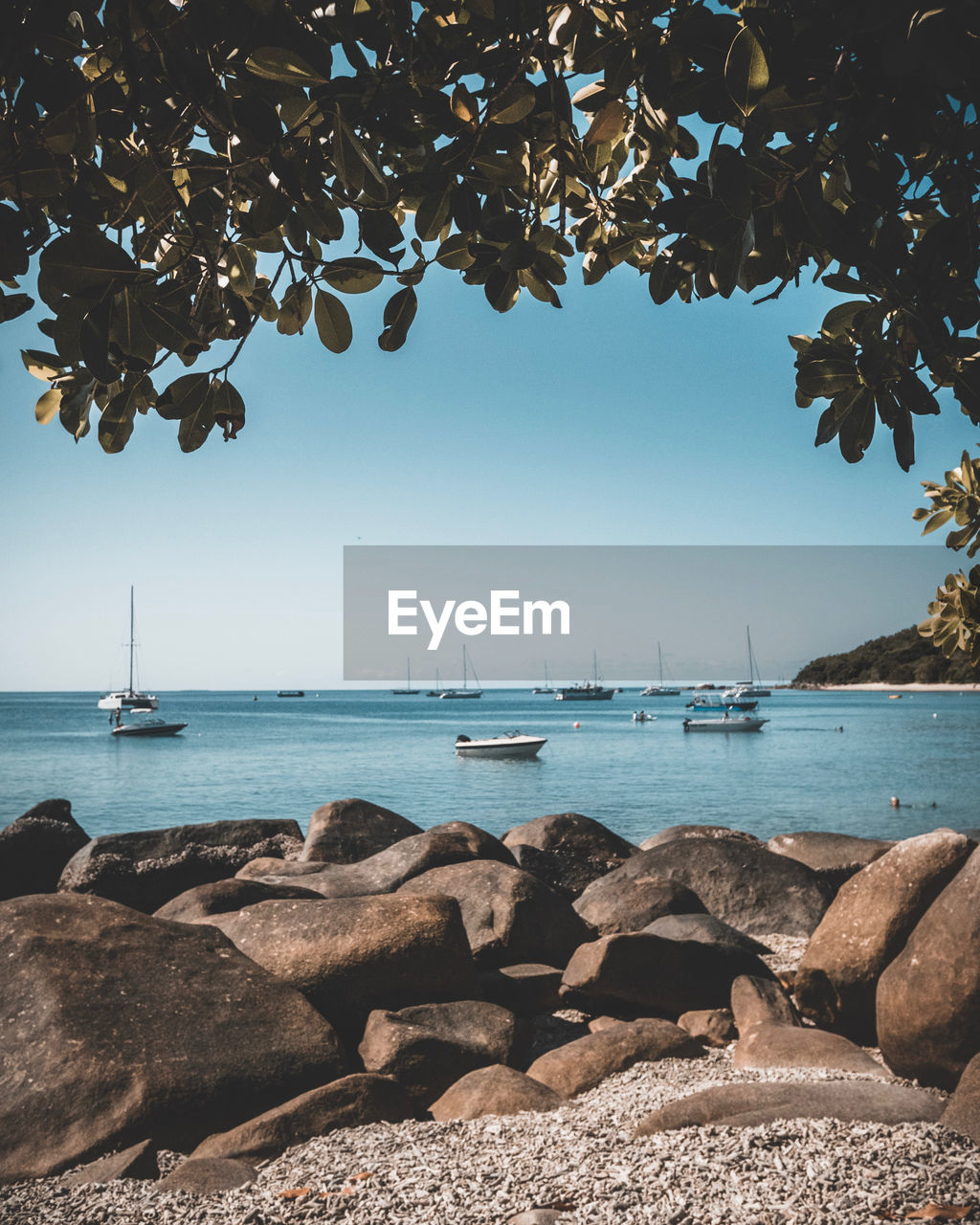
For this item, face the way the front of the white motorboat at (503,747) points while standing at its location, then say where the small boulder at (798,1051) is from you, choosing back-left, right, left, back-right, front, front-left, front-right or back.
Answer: right

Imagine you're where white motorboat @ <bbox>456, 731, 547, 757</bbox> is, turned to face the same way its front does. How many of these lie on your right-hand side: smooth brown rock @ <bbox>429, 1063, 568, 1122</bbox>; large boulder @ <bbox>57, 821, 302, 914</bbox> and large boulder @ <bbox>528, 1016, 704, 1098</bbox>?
3

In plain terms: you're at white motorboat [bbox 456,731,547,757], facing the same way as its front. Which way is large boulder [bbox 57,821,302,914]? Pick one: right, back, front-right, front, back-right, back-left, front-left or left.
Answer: right

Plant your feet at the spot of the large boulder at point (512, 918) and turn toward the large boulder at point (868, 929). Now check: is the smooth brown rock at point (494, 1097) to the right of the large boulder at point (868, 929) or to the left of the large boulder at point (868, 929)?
right

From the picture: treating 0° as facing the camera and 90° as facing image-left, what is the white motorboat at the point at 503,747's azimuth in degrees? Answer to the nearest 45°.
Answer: approximately 270°

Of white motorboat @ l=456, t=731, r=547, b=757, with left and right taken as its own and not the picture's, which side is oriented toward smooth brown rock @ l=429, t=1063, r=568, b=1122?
right

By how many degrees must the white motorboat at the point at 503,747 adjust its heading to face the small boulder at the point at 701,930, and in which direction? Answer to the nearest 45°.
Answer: approximately 90° to its right

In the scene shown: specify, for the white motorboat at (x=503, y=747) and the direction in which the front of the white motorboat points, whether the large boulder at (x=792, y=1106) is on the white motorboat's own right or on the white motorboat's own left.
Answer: on the white motorboat's own right

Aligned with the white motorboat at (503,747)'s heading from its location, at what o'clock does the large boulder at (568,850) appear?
The large boulder is roughly at 3 o'clock from the white motorboat.
